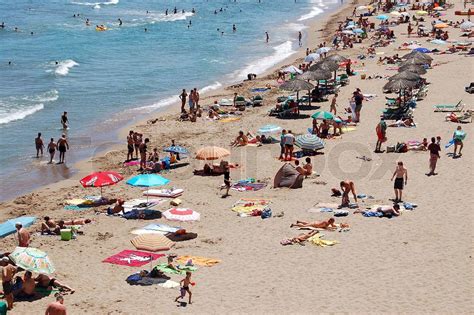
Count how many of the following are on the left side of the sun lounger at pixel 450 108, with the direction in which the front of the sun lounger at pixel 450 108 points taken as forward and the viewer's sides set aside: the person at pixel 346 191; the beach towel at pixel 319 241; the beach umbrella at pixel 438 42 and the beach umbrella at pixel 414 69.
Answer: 2

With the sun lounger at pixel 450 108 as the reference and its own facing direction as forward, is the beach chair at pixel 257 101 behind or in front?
in front

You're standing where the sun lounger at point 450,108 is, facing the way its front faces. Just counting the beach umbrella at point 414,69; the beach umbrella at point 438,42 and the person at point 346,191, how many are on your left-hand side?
1

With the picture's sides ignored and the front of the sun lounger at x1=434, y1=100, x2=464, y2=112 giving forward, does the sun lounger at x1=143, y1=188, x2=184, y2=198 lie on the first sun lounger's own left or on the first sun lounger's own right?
on the first sun lounger's own left

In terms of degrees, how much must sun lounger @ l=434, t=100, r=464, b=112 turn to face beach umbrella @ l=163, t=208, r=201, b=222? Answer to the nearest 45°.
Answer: approximately 45° to its left

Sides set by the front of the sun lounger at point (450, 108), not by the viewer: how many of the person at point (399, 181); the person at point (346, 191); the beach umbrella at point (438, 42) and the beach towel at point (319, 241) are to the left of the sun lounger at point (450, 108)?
3

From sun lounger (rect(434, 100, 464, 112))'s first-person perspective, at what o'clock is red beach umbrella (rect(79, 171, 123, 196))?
The red beach umbrella is roughly at 10 o'clock from the sun lounger.

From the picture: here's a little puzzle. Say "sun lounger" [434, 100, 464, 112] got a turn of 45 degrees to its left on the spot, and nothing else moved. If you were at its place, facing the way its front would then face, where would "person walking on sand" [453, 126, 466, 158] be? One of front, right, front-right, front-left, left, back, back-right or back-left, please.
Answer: front-left

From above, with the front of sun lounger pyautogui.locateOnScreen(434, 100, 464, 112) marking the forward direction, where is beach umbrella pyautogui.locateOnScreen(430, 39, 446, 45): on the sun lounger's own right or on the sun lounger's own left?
on the sun lounger's own right

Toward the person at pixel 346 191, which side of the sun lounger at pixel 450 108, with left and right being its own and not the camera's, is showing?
left

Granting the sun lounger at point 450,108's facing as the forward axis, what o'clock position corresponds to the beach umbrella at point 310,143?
The beach umbrella is roughly at 10 o'clock from the sun lounger.

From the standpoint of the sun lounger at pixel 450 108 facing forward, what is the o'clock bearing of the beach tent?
The beach tent is roughly at 10 o'clock from the sun lounger.

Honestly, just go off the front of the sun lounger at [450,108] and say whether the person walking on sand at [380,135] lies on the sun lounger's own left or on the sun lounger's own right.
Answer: on the sun lounger's own left

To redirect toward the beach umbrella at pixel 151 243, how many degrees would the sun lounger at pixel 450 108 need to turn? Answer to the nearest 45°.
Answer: approximately 90° to its left

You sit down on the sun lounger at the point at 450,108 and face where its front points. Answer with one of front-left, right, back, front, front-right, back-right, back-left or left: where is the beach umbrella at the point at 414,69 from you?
front-right

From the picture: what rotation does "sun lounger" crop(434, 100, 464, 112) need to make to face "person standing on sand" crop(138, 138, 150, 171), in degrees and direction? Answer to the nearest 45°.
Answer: approximately 45° to its left

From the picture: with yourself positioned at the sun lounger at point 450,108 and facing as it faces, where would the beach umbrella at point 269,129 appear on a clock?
The beach umbrella is roughly at 11 o'clock from the sun lounger.

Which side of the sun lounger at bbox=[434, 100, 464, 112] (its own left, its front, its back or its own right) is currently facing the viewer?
left

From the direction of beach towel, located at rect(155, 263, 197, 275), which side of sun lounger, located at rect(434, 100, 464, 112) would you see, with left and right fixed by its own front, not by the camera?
left
